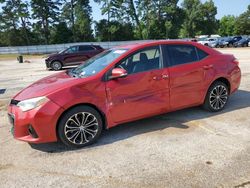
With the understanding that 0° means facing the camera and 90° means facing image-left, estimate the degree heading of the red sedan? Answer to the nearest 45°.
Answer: approximately 45°

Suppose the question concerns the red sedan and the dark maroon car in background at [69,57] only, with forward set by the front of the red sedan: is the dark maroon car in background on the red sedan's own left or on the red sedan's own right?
on the red sedan's own right
